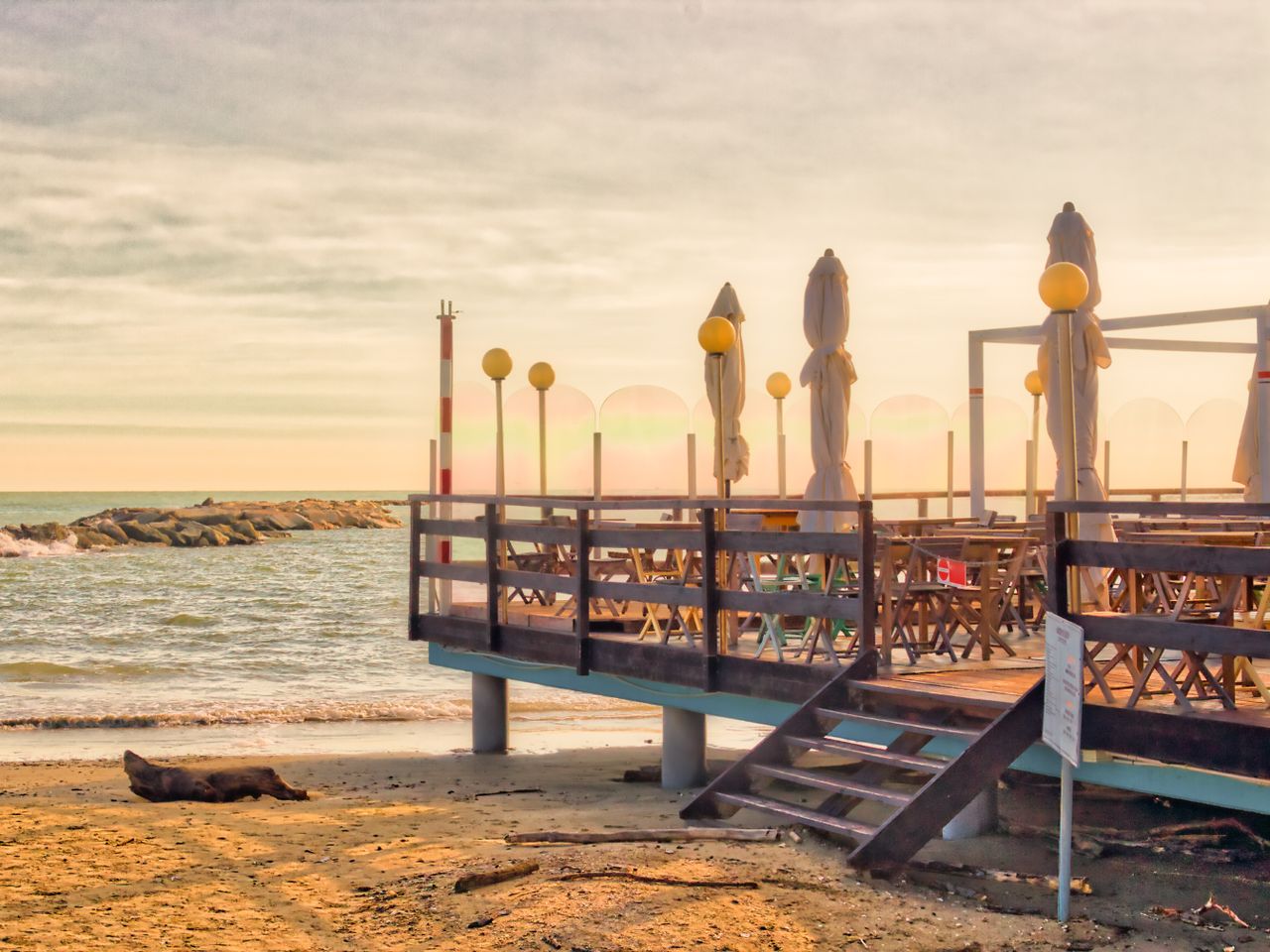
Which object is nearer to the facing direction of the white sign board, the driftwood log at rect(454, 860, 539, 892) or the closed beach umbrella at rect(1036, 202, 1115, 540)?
the driftwood log

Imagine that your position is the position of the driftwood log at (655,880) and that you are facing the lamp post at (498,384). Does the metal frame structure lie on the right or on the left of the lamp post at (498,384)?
right

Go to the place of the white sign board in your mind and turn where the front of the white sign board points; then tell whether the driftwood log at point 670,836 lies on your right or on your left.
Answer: on your right

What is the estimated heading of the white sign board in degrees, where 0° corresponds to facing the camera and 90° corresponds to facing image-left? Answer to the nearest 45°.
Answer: approximately 45°

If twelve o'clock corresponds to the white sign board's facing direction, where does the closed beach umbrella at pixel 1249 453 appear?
The closed beach umbrella is roughly at 5 o'clock from the white sign board.

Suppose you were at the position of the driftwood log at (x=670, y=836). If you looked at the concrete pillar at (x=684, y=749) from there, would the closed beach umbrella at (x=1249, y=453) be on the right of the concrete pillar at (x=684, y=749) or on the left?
right

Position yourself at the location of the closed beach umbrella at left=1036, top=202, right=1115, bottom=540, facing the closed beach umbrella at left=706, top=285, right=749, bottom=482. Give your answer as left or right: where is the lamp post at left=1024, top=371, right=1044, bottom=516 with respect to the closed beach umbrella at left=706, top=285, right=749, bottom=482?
right

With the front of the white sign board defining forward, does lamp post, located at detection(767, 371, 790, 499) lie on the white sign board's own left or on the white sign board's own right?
on the white sign board's own right

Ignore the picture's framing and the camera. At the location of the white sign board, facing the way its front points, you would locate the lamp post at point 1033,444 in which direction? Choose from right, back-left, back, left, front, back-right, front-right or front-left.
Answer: back-right

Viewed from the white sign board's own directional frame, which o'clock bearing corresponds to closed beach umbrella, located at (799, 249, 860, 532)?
The closed beach umbrella is roughly at 4 o'clock from the white sign board.

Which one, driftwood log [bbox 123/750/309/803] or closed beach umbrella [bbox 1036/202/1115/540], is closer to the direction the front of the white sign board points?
the driftwood log
